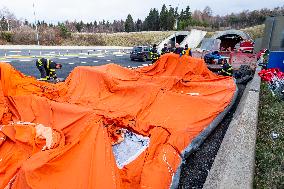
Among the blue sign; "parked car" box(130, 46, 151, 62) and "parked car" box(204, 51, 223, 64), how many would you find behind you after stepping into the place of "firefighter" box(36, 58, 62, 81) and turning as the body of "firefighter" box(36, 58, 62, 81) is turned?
0

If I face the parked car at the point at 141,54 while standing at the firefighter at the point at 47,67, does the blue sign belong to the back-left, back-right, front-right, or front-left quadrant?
front-right

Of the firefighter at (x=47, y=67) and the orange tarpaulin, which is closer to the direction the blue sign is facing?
the orange tarpaulin

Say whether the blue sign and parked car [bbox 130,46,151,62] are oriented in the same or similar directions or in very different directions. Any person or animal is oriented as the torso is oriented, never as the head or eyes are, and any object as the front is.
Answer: same or similar directions

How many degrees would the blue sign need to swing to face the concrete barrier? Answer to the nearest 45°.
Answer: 0° — it already faces it

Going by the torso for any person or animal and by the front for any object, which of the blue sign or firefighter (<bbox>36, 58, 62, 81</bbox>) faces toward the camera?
the blue sign

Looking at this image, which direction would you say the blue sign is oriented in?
toward the camera

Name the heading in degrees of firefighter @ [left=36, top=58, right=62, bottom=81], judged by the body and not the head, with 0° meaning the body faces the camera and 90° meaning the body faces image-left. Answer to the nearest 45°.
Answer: approximately 270°

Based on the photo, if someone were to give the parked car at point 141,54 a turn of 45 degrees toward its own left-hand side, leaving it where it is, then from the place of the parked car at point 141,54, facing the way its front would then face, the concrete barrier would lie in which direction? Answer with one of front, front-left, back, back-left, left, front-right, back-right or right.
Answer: front

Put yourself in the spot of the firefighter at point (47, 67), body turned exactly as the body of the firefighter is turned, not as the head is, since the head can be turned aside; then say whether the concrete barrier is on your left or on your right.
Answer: on your right

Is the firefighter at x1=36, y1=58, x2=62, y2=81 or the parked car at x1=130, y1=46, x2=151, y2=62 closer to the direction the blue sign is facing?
the firefighter
